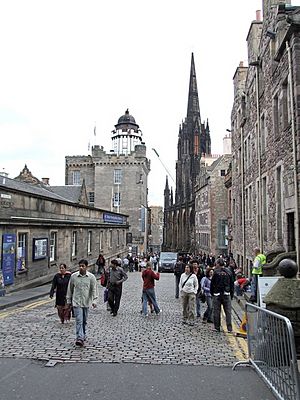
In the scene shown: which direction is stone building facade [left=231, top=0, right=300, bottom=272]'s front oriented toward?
to the viewer's left

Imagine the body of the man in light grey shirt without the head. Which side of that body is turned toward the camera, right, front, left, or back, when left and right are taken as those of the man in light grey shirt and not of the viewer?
front

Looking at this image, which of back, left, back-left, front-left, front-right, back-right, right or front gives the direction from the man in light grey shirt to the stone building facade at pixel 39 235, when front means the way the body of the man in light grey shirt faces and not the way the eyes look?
back

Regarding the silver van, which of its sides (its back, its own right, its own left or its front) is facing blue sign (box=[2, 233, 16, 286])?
front

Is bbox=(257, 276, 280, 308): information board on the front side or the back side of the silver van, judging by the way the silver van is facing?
on the front side

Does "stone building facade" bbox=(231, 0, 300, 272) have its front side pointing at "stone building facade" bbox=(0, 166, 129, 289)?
yes

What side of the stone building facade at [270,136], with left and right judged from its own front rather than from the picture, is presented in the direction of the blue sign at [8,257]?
front

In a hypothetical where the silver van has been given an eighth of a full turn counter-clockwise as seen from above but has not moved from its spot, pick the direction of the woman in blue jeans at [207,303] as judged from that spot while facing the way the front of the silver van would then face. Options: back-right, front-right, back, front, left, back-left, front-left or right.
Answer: front-right

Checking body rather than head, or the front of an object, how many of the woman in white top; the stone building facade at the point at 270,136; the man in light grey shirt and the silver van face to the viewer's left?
1

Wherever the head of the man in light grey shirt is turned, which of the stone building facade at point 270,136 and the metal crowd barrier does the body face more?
the metal crowd barrier

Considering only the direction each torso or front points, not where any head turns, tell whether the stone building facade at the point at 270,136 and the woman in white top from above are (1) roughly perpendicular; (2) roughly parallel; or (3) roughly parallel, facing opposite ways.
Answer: roughly perpendicular

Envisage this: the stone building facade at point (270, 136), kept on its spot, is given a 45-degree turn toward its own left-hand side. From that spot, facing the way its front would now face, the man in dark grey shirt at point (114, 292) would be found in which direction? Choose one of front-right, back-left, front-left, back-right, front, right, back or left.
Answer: front

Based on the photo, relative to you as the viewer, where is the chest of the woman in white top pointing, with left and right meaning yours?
facing the viewer

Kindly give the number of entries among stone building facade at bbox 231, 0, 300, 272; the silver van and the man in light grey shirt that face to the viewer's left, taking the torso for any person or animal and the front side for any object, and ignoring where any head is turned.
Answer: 1

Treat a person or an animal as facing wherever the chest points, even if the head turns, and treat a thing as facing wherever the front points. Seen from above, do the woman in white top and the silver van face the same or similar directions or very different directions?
same or similar directions

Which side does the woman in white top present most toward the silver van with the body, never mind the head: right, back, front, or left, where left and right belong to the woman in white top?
back
